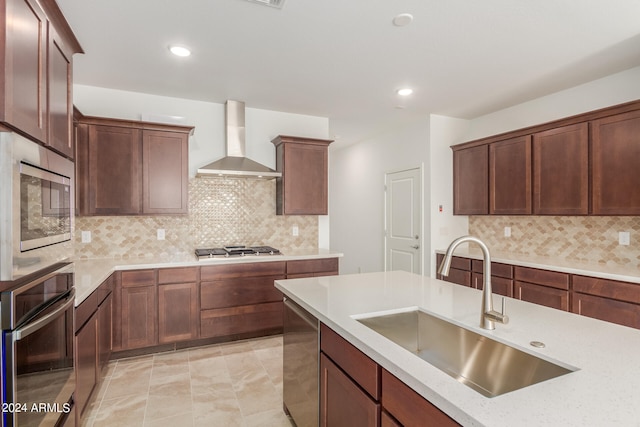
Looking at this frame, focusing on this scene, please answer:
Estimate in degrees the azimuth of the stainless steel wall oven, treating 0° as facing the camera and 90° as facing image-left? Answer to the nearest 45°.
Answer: approximately 315°

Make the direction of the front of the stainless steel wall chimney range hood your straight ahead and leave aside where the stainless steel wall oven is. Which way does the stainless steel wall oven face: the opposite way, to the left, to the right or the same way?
to the left

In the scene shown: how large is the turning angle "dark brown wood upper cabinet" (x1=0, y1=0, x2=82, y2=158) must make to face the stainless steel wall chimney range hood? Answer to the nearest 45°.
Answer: approximately 90° to its left

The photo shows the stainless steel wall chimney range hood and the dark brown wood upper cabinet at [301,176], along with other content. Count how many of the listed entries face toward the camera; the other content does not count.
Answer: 2

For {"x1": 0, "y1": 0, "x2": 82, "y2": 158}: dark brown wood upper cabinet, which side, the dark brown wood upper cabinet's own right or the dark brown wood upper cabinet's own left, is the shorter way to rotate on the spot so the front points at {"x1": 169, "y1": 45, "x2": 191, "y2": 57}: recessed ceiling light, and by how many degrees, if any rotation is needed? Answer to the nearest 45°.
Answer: approximately 90° to the dark brown wood upper cabinet's own left

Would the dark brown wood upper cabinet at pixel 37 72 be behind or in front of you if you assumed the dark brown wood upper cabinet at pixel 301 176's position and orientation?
in front

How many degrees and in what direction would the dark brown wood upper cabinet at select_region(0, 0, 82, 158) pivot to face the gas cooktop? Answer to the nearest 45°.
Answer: approximately 90° to its left

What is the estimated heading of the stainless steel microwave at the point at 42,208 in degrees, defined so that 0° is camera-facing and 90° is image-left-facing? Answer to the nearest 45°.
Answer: approximately 315°

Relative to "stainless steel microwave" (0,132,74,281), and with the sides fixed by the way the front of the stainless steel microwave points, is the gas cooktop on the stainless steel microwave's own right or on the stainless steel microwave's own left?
on the stainless steel microwave's own left

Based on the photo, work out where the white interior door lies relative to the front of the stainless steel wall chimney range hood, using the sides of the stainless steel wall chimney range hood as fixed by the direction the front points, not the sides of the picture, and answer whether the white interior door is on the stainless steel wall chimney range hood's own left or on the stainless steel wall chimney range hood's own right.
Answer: on the stainless steel wall chimney range hood's own left

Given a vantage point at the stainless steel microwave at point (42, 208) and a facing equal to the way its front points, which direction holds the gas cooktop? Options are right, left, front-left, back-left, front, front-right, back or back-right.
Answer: left

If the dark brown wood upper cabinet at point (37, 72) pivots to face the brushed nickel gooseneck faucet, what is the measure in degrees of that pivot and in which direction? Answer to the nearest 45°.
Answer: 0° — it already faces it

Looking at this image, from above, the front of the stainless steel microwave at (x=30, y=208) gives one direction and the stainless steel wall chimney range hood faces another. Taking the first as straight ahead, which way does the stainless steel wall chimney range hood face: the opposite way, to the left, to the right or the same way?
to the right

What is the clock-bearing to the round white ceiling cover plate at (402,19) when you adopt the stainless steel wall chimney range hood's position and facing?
The round white ceiling cover plate is roughly at 11 o'clock from the stainless steel wall chimney range hood.

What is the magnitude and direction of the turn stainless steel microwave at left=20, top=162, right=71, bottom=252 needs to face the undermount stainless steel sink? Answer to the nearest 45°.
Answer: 0° — it already faces it

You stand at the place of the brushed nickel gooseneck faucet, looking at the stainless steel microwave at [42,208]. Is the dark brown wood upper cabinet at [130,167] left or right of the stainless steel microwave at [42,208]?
right
